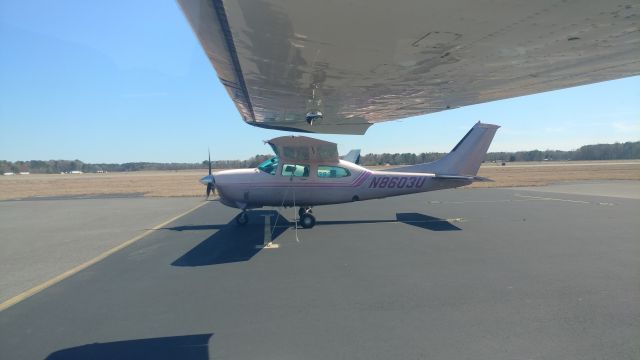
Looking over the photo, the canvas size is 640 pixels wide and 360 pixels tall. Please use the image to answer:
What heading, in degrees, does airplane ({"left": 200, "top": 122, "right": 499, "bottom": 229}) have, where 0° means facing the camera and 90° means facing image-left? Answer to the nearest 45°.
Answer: approximately 90°
